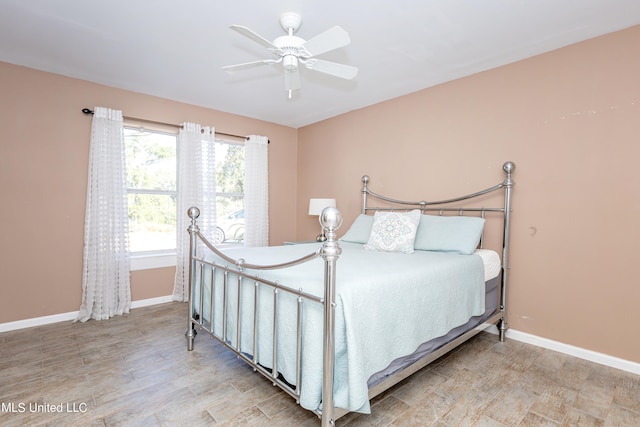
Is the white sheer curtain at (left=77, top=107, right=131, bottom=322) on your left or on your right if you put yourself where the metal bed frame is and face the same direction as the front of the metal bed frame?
on your right

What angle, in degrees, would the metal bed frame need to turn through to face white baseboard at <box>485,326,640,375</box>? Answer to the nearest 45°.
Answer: approximately 135° to its left

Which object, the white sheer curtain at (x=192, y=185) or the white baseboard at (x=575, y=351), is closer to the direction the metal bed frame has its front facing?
the white sheer curtain

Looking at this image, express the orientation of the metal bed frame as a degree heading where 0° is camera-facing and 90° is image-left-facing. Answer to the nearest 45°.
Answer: approximately 45°
